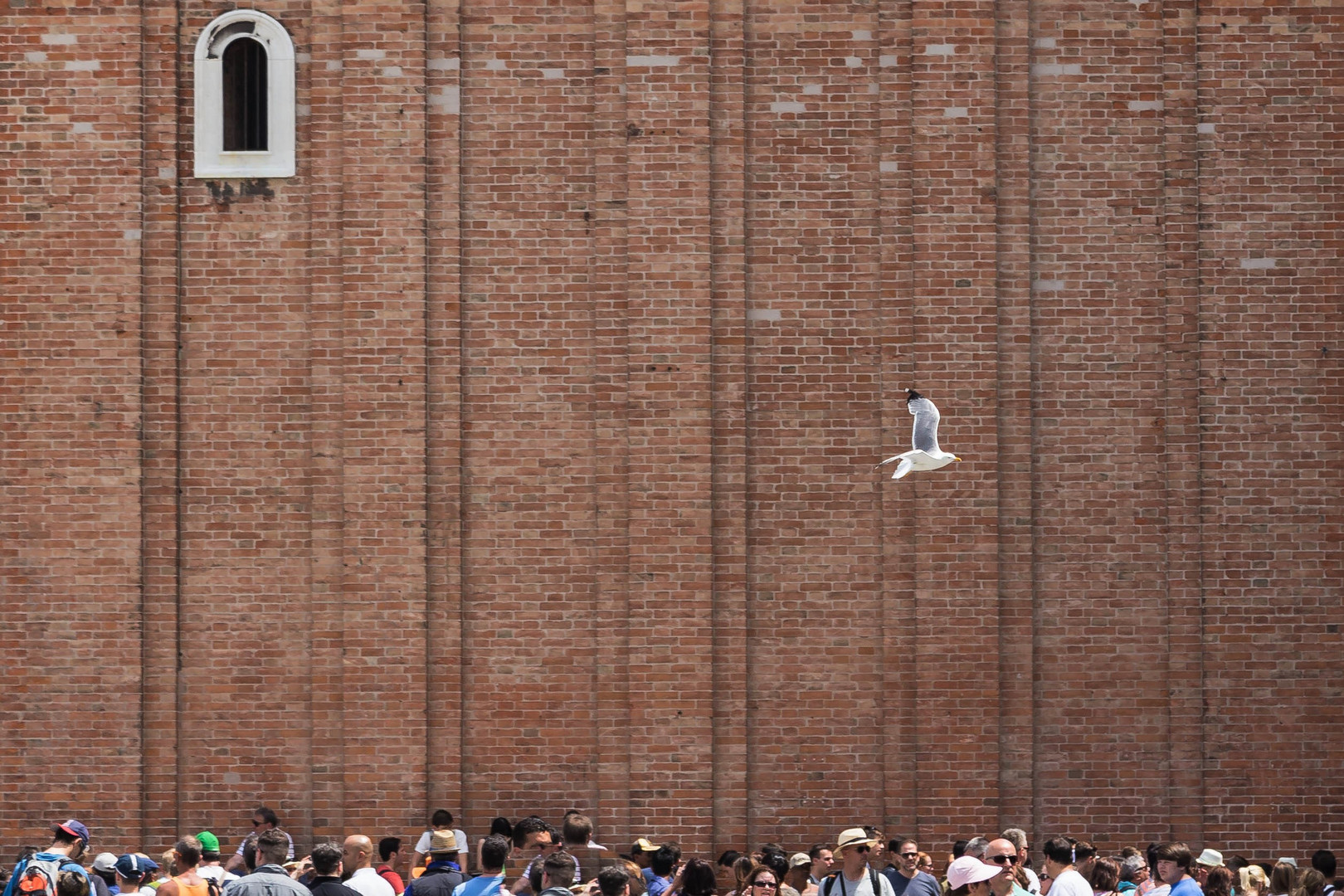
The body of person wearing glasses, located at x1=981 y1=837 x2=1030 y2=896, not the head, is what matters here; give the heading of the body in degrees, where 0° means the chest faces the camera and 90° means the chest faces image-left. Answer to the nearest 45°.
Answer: approximately 315°

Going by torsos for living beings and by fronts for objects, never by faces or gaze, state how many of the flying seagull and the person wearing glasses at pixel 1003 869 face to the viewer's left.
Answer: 0

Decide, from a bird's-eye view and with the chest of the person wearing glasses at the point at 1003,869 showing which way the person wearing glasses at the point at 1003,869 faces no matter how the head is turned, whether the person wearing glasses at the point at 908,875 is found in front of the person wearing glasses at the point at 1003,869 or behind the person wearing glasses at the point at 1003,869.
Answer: behind

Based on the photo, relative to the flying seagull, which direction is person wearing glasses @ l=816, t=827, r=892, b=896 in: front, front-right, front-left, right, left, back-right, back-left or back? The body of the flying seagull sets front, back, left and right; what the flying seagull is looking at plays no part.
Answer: right

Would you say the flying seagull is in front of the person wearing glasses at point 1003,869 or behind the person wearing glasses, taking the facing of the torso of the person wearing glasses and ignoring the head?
behind

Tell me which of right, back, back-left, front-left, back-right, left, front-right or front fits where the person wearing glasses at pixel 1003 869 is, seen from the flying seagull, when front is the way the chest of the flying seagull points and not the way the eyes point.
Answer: right

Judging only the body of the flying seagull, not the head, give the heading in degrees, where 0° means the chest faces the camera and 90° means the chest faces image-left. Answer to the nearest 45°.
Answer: approximately 270°
